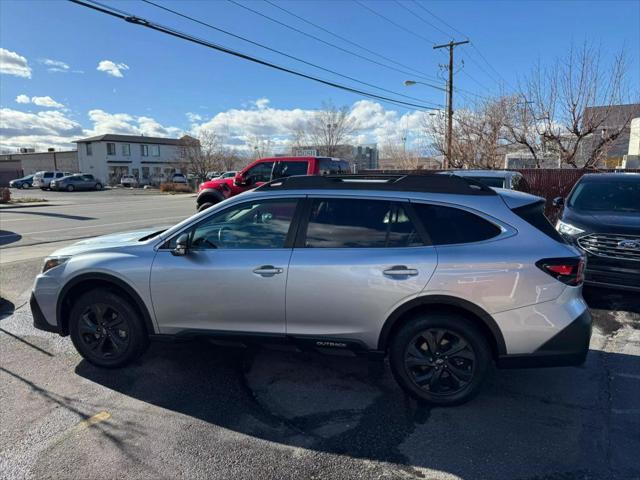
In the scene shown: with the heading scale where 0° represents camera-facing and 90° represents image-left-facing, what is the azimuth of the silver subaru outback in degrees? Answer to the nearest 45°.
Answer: approximately 90°

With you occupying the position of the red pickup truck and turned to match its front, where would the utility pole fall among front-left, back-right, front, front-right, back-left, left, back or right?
back-right

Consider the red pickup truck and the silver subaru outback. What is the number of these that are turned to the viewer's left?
2

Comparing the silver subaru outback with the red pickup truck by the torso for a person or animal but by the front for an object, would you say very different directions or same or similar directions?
same or similar directions

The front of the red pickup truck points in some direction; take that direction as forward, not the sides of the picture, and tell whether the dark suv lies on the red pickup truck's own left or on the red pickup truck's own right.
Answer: on the red pickup truck's own left

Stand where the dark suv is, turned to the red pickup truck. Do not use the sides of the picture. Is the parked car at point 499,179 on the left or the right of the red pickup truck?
right

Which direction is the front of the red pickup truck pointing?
to the viewer's left

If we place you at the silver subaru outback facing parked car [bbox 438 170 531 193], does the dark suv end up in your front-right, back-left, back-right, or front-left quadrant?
front-right

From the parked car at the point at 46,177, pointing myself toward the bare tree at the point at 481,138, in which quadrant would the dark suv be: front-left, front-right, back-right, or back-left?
front-right

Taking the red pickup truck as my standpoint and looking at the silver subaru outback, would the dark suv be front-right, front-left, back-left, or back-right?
front-left

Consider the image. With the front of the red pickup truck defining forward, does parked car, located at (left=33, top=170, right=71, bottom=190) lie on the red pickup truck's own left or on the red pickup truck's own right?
on the red pickup truck's own right

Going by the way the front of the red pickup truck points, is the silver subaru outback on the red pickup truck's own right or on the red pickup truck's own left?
on the red pickup truck's own left
